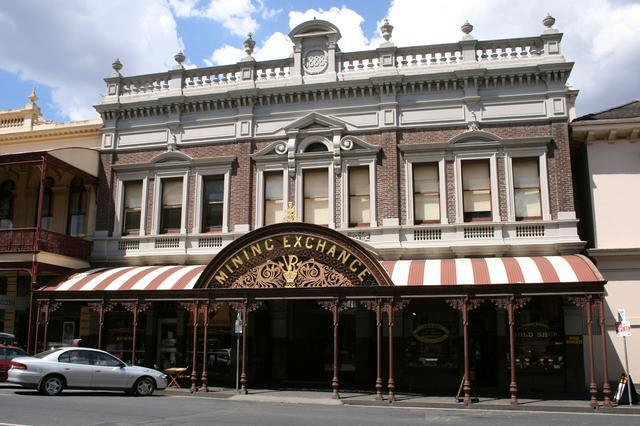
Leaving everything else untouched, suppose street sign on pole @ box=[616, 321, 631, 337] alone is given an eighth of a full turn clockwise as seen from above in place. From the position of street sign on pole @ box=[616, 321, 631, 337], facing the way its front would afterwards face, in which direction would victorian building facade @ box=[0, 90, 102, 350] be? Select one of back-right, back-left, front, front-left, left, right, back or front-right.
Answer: front-right

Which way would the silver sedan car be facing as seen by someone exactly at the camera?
facing to the right of the viewer

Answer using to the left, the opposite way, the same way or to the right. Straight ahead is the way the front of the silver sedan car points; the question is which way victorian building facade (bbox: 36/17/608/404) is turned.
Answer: to the right

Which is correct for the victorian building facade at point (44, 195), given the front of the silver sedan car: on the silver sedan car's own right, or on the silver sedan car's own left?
on the silver sedan car's own left

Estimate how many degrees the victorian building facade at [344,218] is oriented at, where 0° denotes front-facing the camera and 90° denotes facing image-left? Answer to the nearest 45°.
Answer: approximately 0°

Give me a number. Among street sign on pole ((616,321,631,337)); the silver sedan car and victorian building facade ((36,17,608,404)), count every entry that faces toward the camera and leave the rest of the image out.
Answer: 2

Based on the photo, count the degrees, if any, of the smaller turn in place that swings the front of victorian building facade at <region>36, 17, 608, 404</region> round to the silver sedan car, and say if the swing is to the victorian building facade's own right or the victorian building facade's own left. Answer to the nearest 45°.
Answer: approximately 45° to the victorian building facade's own right

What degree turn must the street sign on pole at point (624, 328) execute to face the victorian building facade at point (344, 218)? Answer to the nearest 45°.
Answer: approximately 90° to its right

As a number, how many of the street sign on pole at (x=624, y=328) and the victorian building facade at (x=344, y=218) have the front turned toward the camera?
2
